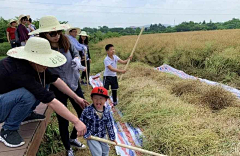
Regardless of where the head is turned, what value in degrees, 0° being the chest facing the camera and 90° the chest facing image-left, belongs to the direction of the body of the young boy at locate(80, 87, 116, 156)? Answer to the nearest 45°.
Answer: approximately 0°

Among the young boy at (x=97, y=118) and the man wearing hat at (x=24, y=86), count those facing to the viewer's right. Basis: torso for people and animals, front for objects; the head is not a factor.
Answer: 1

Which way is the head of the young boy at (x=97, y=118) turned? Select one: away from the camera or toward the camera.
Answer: toward the camera

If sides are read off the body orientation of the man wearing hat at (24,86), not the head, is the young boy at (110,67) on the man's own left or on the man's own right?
on the man's own left

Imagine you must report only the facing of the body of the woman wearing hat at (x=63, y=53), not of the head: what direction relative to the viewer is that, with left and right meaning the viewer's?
facing the viewer and to the right of the viewer

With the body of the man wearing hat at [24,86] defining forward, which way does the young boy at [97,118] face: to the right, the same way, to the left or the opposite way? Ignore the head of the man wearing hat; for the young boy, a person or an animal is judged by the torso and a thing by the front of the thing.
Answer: to the right

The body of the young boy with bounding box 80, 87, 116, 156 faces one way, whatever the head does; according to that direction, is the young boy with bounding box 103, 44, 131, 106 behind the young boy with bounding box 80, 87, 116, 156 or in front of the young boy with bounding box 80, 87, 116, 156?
behind

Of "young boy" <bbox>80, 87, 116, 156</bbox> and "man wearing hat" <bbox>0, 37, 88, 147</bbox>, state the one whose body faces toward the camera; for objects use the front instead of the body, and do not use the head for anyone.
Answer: the young boy

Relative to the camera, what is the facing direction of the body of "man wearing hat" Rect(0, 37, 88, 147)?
to the viewer's right

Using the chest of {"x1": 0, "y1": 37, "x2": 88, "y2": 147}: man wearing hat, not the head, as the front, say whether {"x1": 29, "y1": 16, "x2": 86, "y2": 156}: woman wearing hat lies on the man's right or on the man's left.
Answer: on the man's left
